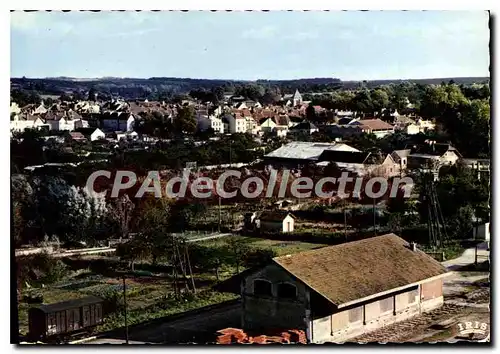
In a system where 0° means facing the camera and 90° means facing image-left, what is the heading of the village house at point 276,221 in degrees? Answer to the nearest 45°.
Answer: approximately 315°

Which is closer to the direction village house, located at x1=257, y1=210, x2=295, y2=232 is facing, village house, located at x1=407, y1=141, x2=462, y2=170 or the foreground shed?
the foreground shed

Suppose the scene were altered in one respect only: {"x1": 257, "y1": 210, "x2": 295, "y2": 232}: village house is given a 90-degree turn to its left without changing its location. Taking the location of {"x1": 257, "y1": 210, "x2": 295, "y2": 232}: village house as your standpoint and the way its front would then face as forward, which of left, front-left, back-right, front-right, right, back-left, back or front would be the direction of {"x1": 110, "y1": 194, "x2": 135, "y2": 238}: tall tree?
back-left
